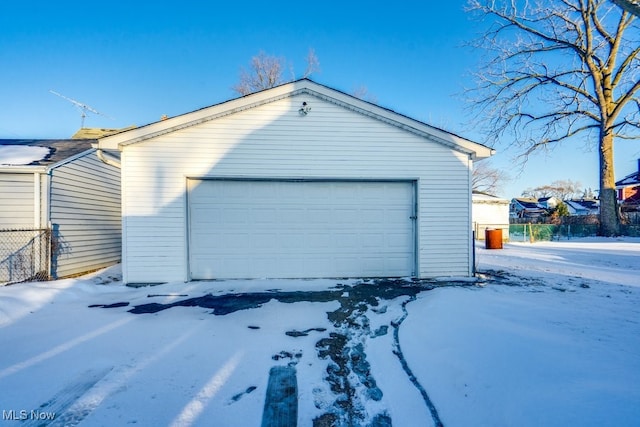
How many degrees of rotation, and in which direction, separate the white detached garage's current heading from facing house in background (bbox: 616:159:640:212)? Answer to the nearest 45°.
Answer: approximately 135° to its left

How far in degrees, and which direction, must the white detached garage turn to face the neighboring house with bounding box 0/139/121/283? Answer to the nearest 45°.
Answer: approximately 90° to its right

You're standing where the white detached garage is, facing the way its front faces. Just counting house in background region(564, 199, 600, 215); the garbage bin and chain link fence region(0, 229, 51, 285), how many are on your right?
1

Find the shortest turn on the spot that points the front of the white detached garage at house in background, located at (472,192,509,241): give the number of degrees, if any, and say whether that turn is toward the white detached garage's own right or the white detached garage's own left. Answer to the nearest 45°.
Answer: approximately 135° to the white detached garage's own left

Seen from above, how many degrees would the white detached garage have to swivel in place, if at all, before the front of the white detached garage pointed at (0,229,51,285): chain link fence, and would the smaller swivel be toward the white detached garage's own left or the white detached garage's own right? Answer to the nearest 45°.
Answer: approximately 90° to the white detached garage's own right

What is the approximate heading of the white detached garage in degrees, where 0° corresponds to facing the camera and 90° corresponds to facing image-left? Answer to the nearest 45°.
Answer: approximately 0°

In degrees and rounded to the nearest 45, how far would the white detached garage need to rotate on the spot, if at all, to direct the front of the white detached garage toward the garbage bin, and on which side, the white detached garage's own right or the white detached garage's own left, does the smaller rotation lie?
approximately 135° to the white detached garage's own left
